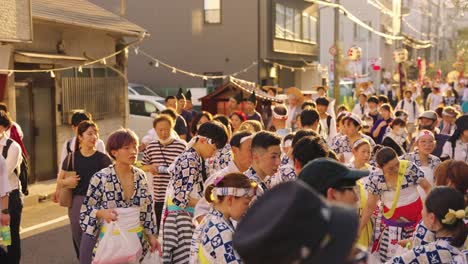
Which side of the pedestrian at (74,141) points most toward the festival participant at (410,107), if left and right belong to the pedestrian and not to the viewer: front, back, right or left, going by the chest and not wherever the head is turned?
left

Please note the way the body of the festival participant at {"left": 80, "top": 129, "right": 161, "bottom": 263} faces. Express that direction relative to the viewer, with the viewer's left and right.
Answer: facing the viewer and to the right of the viewer

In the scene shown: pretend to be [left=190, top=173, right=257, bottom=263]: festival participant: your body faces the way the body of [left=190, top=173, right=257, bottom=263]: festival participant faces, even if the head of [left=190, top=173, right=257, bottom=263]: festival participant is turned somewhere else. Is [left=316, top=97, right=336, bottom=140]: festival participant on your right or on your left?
on your left

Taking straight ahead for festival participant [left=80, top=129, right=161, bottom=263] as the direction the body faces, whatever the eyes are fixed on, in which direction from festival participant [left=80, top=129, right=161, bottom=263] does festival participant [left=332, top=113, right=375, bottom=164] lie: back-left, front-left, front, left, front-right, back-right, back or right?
left

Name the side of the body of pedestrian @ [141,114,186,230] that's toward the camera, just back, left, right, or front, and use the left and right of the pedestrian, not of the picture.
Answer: front

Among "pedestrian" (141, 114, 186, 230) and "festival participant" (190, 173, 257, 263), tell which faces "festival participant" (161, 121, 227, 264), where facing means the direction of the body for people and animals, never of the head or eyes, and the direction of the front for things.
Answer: the pedestrian

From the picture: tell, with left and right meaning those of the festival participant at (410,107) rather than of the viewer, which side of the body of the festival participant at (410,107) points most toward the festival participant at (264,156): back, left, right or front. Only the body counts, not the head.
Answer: front

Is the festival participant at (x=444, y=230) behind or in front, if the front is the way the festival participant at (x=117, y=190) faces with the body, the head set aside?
in front

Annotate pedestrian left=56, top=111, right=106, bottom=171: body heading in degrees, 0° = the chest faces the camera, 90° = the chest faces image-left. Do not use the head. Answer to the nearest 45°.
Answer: approximately 315°
